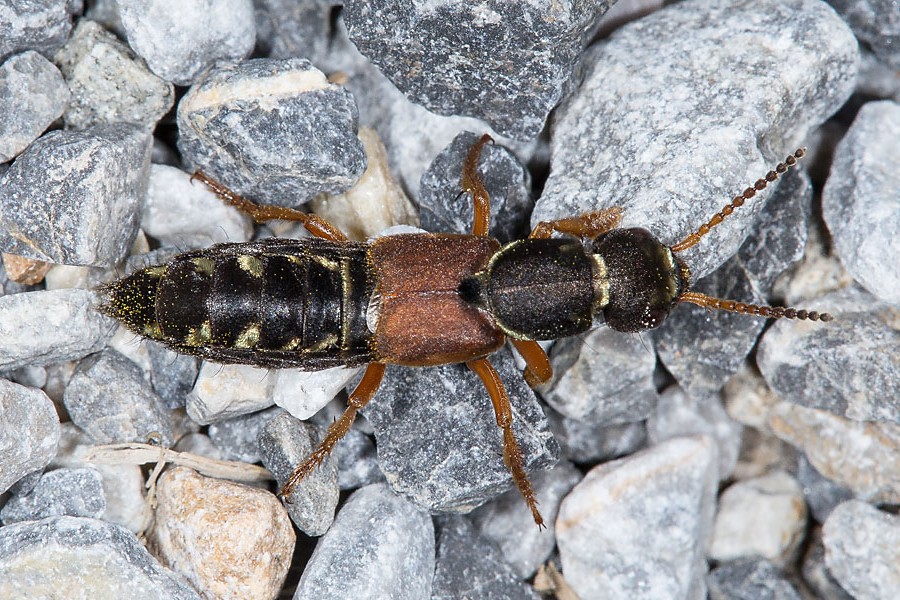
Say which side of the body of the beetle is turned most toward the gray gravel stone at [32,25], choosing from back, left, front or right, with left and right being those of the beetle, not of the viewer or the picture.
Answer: back

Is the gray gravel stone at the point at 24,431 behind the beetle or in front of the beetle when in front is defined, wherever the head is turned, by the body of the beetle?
behind

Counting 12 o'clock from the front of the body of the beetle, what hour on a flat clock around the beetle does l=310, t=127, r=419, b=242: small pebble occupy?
The small pebble is roughly at 8 o'clock from the beetle.

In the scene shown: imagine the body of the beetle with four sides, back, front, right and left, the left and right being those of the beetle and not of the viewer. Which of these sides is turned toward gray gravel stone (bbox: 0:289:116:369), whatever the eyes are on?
back

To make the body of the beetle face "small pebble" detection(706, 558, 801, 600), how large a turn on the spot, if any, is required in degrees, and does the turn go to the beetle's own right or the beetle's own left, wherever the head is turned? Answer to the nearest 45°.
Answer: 0° — it already faces it

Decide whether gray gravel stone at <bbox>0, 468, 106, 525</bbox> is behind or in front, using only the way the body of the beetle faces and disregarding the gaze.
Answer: behind

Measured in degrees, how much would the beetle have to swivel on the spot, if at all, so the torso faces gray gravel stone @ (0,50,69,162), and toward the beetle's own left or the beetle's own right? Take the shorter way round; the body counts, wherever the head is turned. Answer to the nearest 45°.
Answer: approximately 180°

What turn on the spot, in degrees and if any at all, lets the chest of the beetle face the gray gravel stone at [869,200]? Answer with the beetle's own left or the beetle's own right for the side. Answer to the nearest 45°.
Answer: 0° — it already faces it

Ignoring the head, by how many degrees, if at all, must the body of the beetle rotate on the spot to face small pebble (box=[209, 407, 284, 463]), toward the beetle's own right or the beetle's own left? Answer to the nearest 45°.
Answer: approximately 180°

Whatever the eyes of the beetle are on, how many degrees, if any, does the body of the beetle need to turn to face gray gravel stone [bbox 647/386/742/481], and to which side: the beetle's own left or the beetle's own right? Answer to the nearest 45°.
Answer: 0° — it already faces it

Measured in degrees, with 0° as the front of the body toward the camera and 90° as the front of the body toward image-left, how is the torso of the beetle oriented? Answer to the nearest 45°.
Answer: approximately 270°
